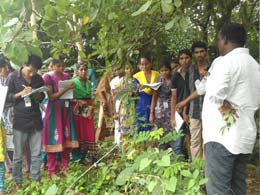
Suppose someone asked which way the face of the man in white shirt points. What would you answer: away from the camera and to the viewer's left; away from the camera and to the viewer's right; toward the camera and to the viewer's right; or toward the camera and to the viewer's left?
away from the camera and to the viewer's left

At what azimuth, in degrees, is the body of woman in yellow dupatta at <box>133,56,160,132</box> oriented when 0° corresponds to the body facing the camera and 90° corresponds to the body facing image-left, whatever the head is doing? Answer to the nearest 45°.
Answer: approximately 0°

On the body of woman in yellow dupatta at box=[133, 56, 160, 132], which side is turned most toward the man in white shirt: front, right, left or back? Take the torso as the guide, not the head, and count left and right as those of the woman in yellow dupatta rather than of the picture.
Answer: front

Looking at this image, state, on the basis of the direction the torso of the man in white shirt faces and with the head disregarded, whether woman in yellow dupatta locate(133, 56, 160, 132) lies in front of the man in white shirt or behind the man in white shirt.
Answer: in front

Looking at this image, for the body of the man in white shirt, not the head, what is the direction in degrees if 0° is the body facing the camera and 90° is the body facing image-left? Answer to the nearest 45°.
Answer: approximately 135°

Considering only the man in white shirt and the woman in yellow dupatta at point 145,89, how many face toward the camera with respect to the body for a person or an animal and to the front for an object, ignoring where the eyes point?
1
